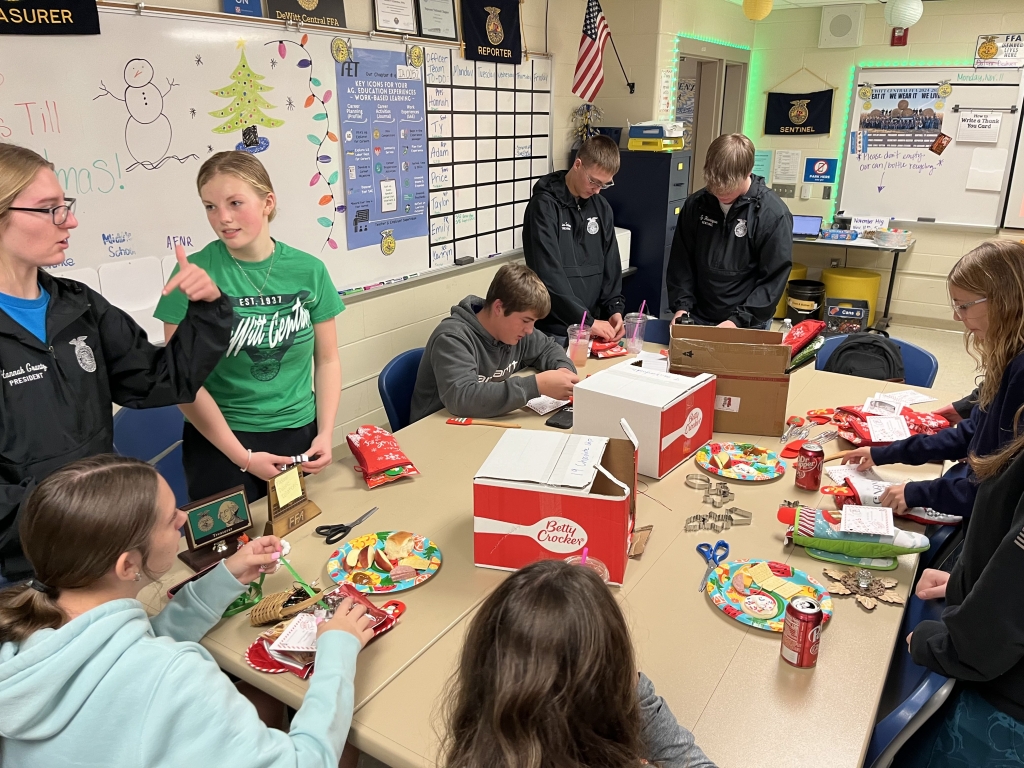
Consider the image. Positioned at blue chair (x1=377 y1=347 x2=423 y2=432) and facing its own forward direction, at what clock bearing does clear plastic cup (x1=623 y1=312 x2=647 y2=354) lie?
The clear plastic cup is roughly at 10 o'clock from the blue chair.

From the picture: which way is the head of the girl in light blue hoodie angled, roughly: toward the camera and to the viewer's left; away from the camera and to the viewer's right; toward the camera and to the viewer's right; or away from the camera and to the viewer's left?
away from the camera and to the viewer's right

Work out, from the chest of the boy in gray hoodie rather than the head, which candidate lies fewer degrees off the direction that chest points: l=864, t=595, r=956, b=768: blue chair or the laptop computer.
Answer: the blue chair

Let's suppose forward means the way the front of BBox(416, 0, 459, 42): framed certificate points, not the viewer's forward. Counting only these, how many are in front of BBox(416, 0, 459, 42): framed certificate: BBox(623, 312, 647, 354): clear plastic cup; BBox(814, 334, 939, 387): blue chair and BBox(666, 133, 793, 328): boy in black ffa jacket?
3

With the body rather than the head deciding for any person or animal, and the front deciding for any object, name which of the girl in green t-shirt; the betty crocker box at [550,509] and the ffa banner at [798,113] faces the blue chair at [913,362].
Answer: the ffa banner

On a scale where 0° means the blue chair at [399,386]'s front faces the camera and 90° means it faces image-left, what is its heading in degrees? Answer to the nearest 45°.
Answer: approximately 315°

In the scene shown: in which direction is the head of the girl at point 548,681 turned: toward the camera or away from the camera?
away from the camera

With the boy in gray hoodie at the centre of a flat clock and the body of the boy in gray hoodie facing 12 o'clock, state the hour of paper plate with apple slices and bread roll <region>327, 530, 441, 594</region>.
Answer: The paper plate with apple slices and bread roll is roughly at 2 o'clock from the boy in gray hoodie.

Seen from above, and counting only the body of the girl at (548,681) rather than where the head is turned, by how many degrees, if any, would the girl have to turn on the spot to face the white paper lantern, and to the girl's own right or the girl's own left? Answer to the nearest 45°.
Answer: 0° — they already face it

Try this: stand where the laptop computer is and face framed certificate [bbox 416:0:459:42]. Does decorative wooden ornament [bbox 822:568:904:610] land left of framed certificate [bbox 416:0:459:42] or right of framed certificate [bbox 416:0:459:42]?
left

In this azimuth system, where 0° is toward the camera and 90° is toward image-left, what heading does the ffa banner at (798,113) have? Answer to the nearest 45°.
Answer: approximately 0°

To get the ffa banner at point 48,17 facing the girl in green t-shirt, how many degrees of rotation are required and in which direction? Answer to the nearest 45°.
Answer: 0° — it already faces them

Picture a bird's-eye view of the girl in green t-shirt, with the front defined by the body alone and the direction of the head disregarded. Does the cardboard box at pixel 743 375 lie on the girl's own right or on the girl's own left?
on the girl's own left

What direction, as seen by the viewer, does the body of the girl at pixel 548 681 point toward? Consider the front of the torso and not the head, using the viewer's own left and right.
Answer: facing away from the viewer
